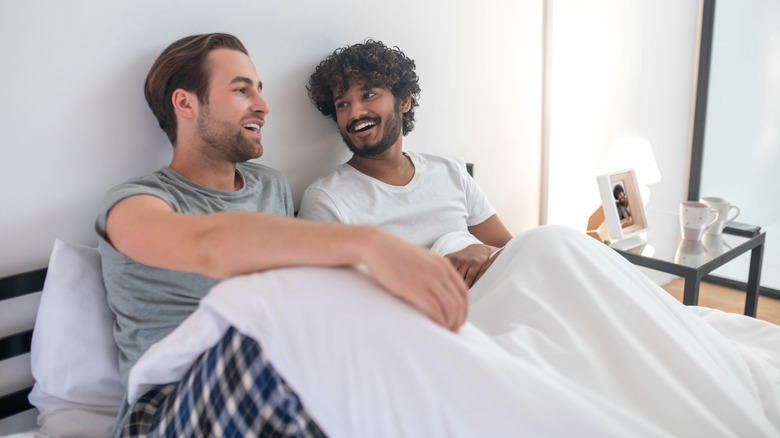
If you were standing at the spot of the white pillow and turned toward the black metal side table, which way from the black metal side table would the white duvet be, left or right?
right

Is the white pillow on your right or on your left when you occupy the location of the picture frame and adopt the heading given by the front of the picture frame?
on your right

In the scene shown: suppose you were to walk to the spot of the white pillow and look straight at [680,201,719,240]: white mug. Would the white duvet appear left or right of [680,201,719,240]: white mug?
right

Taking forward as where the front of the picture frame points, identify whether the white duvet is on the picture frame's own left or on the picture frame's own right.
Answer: on the picture frame's own right

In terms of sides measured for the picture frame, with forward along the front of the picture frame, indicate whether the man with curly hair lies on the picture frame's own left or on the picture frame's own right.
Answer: on the picture frame's own right
